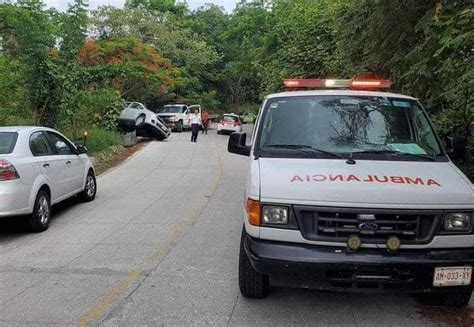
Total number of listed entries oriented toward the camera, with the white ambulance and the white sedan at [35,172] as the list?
1

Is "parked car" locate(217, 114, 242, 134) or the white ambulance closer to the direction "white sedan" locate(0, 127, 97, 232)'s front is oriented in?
the parked car

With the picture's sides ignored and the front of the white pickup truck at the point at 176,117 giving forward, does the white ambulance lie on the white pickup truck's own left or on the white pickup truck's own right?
on the white pickup truck's own left

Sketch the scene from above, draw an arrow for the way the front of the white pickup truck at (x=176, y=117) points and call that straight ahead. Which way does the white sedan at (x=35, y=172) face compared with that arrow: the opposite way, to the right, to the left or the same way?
the opposite way

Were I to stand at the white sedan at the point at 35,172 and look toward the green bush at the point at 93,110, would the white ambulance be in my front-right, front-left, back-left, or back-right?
back-right

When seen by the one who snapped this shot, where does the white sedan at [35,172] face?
facing away from the viewer and to the right of the viewer

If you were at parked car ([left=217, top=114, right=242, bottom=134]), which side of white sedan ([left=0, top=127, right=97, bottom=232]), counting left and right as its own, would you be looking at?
front

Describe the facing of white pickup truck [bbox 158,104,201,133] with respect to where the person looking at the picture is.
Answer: facing the viewer and to the left of the viewer

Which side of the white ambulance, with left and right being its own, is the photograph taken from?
front
